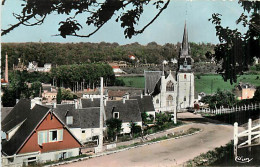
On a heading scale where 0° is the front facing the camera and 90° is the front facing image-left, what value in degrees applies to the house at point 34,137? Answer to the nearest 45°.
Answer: approximately 315°

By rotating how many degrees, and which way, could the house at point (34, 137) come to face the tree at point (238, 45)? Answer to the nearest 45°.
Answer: approximately 45° to its left

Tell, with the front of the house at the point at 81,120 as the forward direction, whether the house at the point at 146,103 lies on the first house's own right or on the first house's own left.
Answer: on the first house's own left

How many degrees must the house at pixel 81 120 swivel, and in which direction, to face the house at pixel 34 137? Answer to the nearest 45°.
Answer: approximately 45° to its right

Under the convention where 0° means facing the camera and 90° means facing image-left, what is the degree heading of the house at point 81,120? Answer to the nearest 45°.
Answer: approximately 0°

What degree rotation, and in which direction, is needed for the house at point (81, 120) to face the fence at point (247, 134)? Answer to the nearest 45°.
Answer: approximately 90° to its left

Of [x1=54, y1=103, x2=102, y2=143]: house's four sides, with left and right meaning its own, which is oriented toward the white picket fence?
left

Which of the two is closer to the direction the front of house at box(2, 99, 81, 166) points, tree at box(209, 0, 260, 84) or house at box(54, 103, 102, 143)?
the tree

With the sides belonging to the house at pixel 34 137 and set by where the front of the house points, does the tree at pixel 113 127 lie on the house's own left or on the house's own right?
on the house's own left

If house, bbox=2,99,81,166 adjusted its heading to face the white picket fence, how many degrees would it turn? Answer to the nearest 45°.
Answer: approximately 45° to its left

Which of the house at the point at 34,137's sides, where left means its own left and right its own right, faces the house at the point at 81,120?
left
